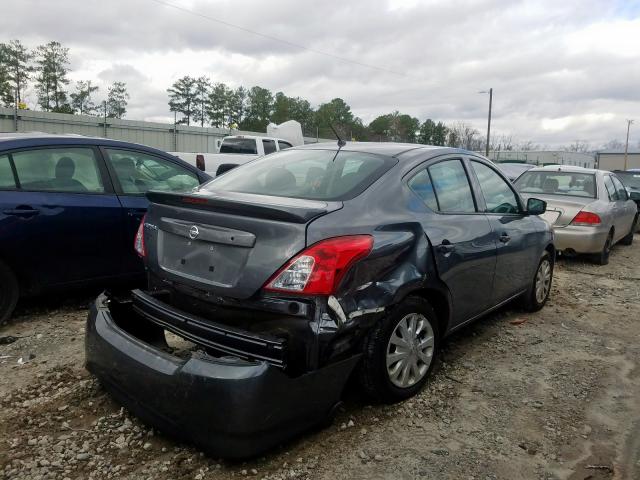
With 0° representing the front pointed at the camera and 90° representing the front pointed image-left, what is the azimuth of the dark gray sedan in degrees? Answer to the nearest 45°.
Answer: approximately 225°

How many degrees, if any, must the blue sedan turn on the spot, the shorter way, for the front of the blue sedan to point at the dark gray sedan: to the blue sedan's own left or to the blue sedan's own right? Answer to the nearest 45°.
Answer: approximately 45° to the blue sedan's own right

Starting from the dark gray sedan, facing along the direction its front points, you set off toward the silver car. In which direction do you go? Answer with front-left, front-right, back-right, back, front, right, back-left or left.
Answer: front

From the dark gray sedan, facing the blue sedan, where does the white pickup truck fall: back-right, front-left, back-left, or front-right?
front-right

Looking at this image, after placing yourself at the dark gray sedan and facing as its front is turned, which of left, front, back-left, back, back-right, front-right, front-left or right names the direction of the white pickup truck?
front-left

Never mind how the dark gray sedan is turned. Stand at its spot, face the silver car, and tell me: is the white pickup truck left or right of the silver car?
left

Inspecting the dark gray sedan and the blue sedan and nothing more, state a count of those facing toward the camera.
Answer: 0

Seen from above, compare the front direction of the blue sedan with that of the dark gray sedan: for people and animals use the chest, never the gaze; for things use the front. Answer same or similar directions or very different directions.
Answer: same or similar directions

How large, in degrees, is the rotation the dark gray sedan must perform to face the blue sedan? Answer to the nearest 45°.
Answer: approximately 90° to its left

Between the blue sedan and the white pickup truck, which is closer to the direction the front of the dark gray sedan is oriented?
the white pickup truck
